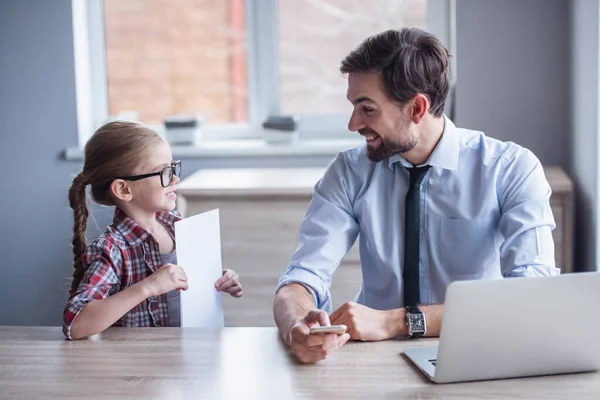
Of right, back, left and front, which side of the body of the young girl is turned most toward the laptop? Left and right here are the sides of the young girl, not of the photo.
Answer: front

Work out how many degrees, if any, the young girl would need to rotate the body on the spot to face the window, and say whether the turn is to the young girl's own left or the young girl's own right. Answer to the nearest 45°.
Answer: approximately 135° to the young girl's own left

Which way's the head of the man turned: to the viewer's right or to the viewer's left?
to the viewer's left

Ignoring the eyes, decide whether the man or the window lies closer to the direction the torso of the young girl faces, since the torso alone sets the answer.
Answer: the man

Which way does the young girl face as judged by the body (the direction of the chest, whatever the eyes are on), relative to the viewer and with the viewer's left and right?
facing the viewer and to the right of the viewer

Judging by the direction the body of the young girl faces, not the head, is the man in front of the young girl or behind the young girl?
in front

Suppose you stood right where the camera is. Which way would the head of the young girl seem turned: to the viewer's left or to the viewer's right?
to the viewer's right

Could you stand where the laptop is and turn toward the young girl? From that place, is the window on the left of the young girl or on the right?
right
